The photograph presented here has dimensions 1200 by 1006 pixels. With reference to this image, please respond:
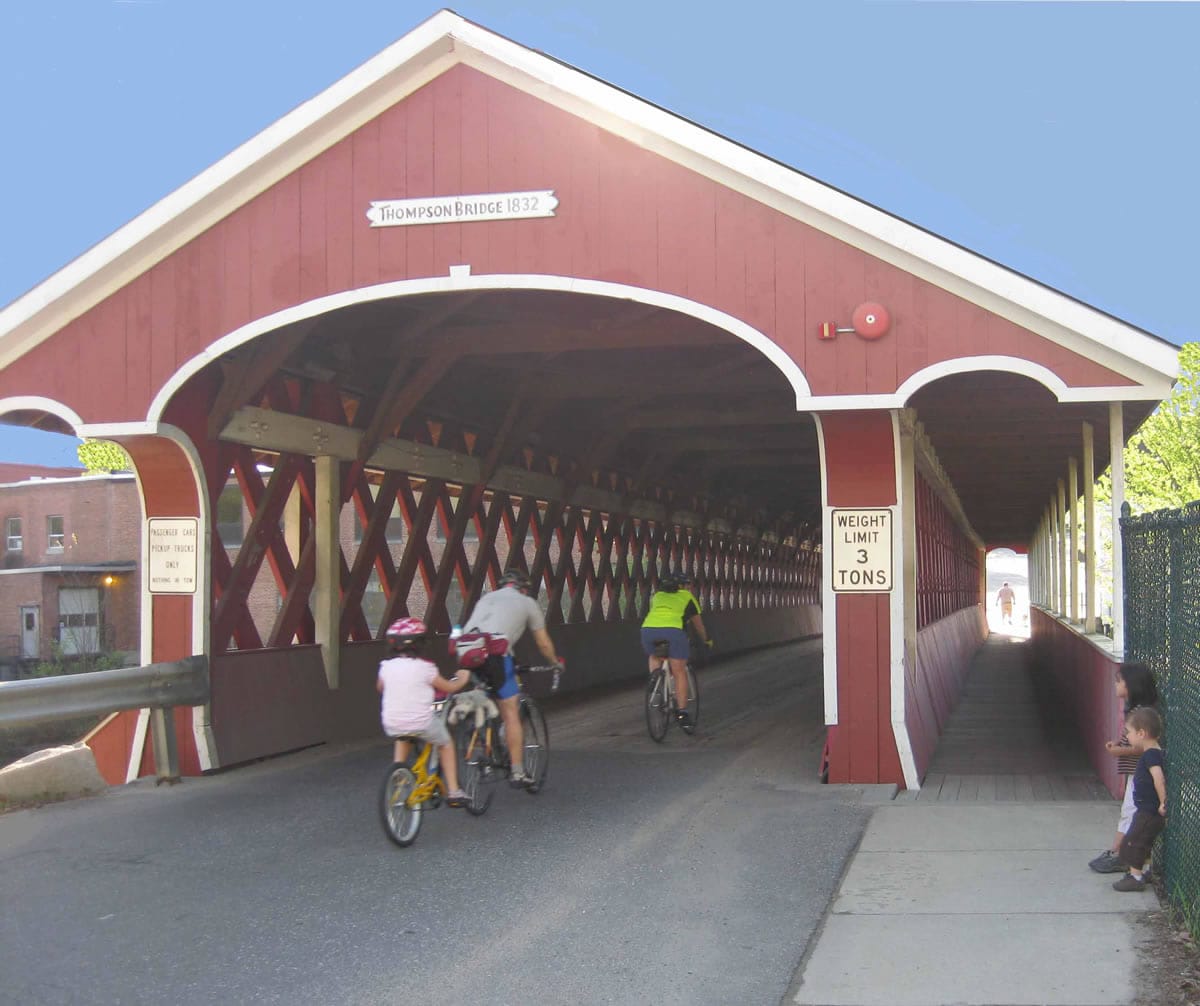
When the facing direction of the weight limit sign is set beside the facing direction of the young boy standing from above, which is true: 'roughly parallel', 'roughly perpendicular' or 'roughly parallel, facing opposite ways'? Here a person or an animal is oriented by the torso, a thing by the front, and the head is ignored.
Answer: roughly perpendicular

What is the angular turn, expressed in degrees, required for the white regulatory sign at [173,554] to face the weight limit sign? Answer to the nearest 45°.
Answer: approximately 45° to its left

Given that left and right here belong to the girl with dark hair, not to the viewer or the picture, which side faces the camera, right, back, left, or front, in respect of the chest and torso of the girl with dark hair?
left

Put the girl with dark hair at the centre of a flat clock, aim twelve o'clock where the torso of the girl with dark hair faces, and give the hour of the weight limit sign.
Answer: The weight limit sign is roughly at 2 o'clock from the girl with dark hair.

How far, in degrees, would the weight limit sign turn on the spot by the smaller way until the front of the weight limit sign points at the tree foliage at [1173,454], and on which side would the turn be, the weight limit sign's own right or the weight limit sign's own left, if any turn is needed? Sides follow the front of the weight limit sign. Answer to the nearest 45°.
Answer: approximately 180°

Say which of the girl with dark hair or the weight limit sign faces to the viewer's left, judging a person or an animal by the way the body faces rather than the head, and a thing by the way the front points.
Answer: the girl with dark hair

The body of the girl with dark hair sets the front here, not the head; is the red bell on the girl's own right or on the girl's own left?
on the girl's own right

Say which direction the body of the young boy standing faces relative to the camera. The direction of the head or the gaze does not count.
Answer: to the viewer's left

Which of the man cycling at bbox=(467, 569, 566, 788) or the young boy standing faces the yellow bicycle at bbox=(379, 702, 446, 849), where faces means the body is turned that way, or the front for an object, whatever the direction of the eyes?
the young boy standing

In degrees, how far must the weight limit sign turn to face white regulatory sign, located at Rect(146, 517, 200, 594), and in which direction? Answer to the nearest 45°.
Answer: approximately 90° to its right

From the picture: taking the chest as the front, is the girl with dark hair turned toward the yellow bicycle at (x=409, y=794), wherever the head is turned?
yes

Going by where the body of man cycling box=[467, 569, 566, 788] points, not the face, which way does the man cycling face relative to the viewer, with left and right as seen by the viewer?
facing away from the viewer and to the right of the viewer

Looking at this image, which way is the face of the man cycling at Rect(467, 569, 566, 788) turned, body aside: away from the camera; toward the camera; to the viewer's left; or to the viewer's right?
away from the camera
